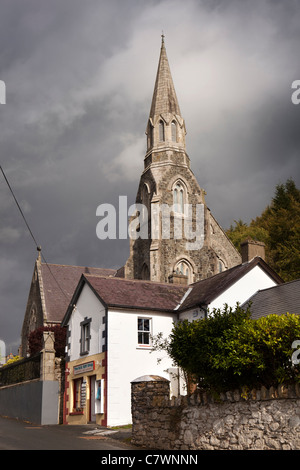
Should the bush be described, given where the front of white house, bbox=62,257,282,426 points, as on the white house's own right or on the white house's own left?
on the white house's own left

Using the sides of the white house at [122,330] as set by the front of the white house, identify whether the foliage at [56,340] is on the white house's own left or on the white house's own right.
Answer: on the white house's own right

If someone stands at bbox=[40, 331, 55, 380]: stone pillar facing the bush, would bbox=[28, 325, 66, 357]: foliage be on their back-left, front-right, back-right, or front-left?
back-left

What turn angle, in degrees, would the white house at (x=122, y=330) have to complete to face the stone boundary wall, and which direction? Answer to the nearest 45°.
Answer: approximately 45° to its left

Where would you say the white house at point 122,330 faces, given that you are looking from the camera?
facing the viewer and to the left of the viewer

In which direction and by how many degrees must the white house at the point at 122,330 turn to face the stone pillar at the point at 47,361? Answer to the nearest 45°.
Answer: approximately 90° to its right

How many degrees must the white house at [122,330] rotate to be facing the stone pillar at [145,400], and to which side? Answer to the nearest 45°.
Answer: approximately 45° to its left
